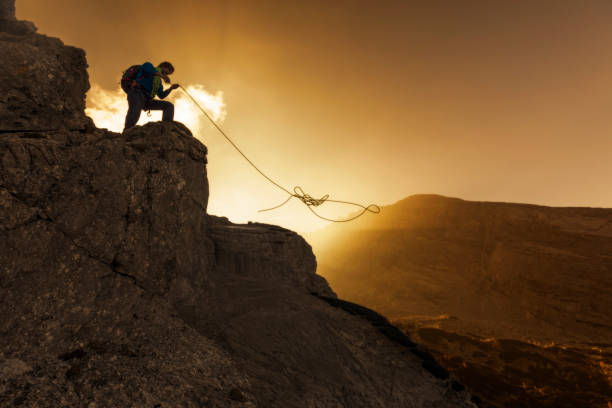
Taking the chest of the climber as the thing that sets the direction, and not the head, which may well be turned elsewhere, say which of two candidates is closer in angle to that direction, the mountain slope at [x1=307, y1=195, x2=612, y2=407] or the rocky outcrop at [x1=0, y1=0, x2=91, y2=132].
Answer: the mountain slope

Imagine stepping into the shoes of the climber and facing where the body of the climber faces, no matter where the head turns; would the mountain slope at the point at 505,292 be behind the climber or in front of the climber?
in front

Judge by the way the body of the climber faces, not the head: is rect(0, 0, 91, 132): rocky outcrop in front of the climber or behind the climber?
behind

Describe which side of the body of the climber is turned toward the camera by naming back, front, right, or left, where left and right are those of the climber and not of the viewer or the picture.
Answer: right
